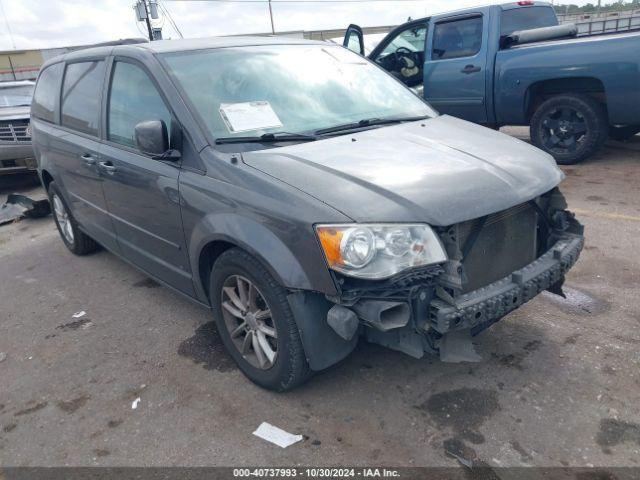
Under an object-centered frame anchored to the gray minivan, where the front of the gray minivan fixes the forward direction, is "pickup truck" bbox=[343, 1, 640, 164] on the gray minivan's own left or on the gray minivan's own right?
on the gray minivan's own left

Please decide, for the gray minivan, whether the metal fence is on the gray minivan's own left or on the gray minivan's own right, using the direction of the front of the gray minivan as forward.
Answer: on the gray minivan's own left

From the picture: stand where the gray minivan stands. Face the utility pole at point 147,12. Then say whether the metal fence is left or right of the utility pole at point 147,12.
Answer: right

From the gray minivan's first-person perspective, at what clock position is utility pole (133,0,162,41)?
The utility pole is roughly at 7 o'clock from the gray minivan.

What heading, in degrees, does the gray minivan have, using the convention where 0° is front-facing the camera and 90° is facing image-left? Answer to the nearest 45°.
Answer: approximately 315°

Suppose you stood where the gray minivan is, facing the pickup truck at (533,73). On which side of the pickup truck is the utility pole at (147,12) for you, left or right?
left
